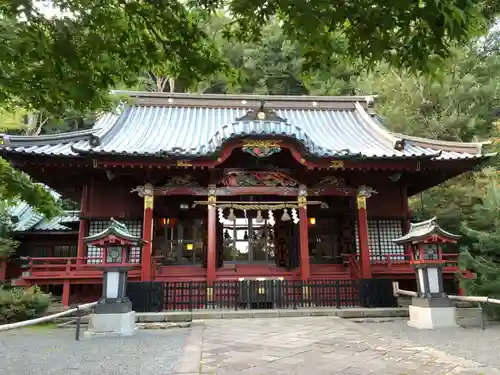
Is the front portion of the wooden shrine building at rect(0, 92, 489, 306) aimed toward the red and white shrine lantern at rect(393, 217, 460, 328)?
no

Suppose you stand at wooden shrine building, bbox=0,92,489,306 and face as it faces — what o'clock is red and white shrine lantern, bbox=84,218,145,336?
The red and white shrine lantern is roughly at 1 o'clock from the wooden shrine building.

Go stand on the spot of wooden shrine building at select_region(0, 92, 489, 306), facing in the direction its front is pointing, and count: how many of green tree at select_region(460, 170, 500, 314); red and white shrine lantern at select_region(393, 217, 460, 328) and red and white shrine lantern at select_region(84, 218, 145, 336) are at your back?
0

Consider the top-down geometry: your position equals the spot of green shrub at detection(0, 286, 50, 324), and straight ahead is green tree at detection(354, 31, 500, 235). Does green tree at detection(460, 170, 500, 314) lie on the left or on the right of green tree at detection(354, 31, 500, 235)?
right

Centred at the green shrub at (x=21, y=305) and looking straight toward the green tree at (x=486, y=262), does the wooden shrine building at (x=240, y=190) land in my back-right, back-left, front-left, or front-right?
front-left

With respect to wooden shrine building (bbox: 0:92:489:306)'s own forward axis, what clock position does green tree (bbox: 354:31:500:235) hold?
The green tree is roughly at 8 o'clock from the wooden shrine building.

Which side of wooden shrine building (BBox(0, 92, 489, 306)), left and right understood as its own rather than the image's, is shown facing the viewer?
front

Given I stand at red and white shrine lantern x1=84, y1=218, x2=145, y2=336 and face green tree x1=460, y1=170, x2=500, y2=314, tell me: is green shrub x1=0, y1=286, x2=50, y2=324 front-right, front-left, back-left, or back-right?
back-left

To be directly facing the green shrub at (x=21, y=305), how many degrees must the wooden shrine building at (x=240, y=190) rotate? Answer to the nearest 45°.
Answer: approximately 90° to its right
